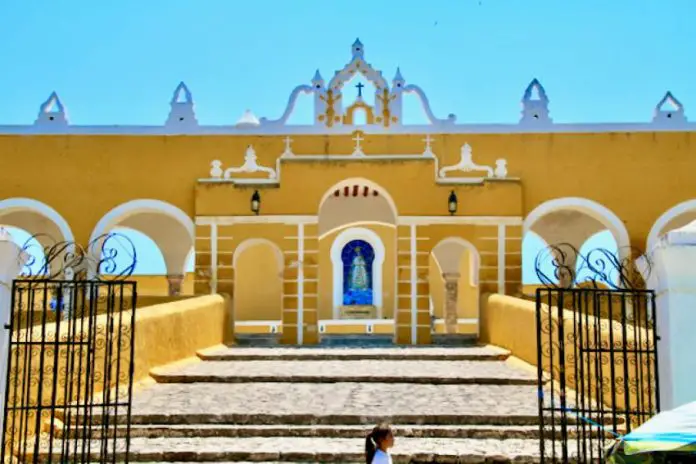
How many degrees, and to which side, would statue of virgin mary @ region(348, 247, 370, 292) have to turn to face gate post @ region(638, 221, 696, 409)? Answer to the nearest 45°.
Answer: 0° — it already faces it

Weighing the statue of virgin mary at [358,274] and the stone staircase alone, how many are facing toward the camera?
2

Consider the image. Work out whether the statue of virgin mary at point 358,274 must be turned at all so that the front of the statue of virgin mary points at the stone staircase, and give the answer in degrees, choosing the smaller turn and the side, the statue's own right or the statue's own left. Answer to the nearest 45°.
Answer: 0° — it already faces it

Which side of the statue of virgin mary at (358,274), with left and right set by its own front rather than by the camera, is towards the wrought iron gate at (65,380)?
front

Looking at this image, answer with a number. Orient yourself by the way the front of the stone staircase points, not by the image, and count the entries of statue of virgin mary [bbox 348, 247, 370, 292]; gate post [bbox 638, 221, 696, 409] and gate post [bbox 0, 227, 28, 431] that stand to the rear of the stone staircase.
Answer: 1

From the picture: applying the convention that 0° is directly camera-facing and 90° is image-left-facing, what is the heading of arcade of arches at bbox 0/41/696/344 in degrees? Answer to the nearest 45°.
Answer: approximately 0°

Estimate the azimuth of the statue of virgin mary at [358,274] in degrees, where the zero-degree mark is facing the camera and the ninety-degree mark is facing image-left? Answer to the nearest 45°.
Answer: approximately 0°

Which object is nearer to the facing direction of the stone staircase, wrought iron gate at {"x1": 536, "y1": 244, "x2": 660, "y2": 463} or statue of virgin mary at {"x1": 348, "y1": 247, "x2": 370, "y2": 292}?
the wrought iron gate

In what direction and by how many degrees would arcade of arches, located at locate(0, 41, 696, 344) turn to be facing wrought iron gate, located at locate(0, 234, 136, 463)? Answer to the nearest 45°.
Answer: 0° — it already faces it
